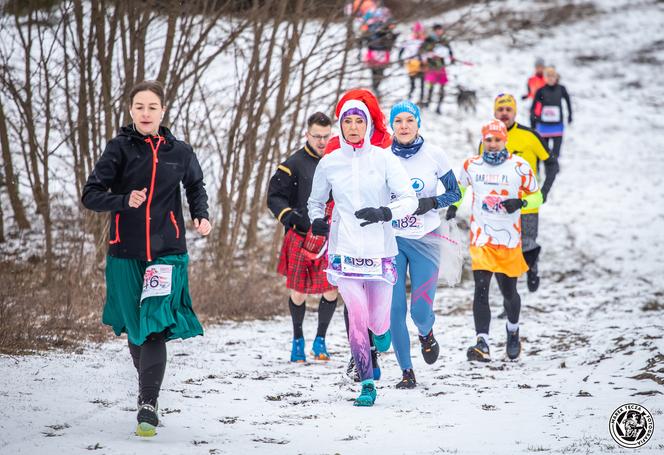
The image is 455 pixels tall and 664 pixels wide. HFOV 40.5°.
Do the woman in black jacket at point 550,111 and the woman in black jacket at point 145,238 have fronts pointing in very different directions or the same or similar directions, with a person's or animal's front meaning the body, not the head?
same or similar directions

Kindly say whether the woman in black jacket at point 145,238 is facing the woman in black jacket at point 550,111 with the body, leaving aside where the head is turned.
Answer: no

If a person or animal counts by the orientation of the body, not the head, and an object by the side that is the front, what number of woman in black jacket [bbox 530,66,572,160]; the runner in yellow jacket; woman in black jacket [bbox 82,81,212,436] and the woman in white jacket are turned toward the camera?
4

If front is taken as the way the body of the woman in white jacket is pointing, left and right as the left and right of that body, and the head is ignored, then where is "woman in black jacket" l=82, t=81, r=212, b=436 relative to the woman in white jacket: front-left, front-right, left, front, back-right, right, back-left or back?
front-right

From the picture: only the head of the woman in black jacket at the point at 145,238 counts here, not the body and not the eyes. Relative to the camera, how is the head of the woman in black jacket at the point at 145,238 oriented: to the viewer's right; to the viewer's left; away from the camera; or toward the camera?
toward the camera

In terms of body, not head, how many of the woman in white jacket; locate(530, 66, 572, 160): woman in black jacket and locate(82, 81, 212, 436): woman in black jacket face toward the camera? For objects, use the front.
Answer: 3

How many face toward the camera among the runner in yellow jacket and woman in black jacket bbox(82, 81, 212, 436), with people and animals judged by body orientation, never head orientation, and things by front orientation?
2

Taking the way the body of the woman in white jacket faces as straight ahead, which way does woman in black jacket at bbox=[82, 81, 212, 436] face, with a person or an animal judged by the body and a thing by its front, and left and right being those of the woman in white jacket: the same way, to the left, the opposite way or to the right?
the same way

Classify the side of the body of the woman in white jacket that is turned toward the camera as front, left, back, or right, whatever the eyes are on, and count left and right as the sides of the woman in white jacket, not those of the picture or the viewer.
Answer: front

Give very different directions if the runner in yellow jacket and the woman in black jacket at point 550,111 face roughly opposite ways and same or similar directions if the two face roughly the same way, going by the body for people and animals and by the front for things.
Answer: same or similar directions

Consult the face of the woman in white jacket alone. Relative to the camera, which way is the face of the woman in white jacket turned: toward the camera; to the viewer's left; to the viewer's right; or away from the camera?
toward the camera

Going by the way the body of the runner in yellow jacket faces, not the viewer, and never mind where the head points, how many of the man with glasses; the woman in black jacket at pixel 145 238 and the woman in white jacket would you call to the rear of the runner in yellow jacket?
0

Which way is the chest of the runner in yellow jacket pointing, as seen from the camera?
toward the camera

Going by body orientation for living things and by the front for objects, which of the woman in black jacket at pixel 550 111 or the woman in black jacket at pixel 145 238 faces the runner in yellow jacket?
the woman in black jacket at pixel 550 111

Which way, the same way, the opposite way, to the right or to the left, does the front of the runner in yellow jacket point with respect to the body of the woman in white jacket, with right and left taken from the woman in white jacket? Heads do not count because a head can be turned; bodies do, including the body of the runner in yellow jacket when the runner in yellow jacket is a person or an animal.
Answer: the same way

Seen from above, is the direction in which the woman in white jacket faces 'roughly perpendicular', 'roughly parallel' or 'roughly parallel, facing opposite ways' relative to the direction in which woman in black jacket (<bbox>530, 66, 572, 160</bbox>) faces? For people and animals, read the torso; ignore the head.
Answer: roughly parallel

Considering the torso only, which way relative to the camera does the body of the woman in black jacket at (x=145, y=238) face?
toward the camera

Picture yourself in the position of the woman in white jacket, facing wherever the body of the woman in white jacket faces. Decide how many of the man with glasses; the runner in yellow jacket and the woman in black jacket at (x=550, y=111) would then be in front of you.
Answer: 0
